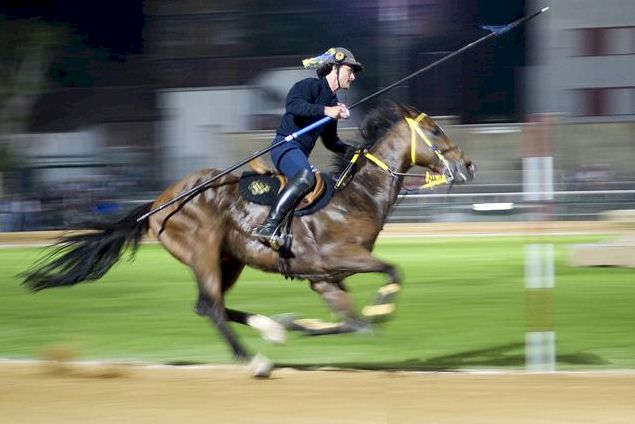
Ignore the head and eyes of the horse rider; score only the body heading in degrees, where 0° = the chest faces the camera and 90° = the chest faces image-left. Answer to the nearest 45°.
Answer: approximately 270°

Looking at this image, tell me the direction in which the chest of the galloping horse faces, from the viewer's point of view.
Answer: to the viewer's right

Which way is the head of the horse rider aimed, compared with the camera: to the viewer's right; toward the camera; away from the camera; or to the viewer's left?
to the viewer's right
